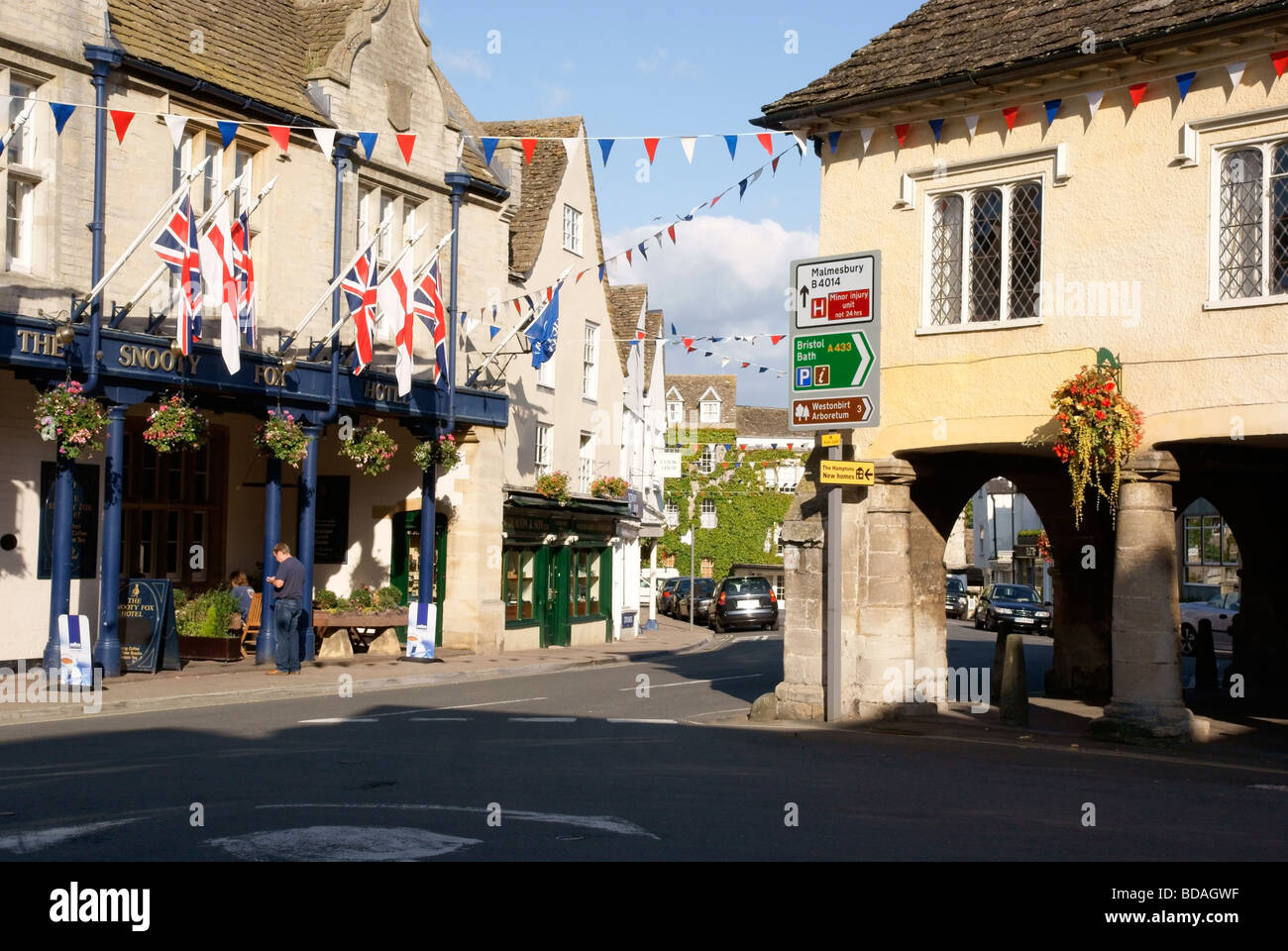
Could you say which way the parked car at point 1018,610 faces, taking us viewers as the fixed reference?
facing the viewer and to the right of the viewer

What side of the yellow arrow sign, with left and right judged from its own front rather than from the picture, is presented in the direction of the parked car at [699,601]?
back

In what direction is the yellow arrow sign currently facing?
toward the camera

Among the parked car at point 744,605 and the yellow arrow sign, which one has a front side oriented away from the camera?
the parked car

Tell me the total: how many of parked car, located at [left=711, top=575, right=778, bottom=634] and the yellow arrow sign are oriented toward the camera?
1

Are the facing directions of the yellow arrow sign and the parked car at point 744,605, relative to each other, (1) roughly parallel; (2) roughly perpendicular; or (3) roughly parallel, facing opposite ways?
roughly parallel, facing opposite ways

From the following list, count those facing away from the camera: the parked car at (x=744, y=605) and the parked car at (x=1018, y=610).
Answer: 1

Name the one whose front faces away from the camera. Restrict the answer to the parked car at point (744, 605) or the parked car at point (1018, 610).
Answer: the parked car at point (744, 605)

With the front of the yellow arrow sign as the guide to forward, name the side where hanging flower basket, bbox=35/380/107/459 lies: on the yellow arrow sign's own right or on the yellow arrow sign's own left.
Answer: on the yellow arrow sign's own right

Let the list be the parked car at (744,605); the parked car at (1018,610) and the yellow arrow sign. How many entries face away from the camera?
1

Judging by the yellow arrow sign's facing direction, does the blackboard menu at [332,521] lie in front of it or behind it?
behind

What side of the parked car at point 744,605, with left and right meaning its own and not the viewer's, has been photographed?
back

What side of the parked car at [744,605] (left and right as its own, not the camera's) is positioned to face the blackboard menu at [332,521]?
back

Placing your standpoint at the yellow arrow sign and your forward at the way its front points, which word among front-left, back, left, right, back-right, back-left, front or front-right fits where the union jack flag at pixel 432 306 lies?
back-right

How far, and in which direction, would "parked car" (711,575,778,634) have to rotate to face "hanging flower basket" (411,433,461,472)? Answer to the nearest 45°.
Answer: approximately 180°
